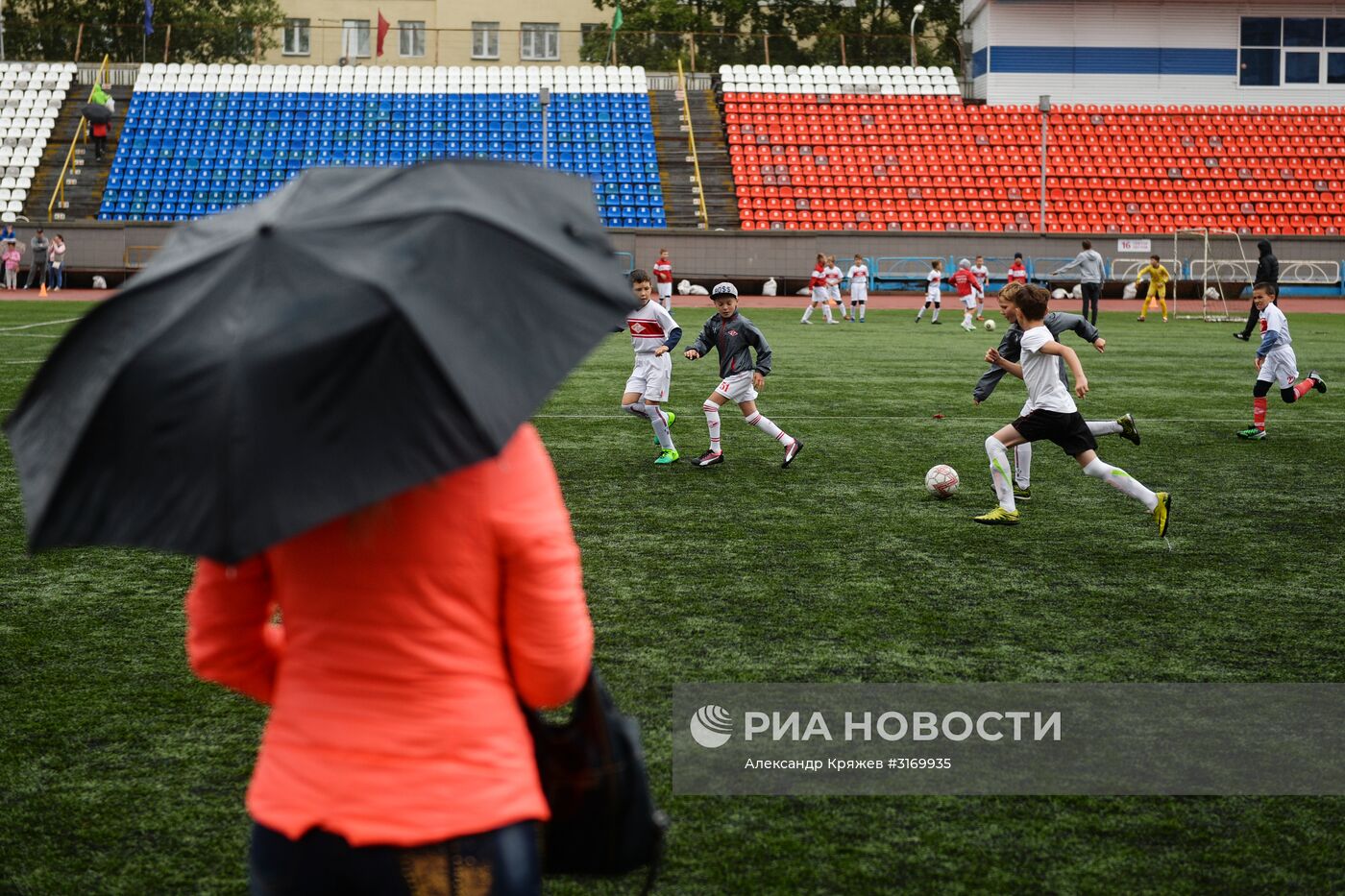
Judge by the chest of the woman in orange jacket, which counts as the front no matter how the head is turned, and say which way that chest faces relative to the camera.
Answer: away from the camera

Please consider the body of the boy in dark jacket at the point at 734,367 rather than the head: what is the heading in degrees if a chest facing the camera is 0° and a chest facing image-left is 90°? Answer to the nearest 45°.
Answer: approximately 45°

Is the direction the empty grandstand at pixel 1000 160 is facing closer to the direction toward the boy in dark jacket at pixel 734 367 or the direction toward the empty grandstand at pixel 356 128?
the boy in dark jacket

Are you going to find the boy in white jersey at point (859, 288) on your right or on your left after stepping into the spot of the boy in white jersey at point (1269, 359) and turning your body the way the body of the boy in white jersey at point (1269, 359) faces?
on your right

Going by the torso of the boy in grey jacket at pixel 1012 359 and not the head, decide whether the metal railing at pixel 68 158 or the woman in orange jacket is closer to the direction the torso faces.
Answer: the woman in orange jacket

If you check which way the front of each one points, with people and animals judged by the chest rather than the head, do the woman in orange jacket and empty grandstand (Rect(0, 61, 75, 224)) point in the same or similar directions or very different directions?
very different directions

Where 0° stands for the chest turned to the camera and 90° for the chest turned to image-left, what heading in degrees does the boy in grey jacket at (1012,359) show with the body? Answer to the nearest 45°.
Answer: approximately 45°

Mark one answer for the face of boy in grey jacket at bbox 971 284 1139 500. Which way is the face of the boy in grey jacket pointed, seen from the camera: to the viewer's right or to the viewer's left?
to the viewer's left
